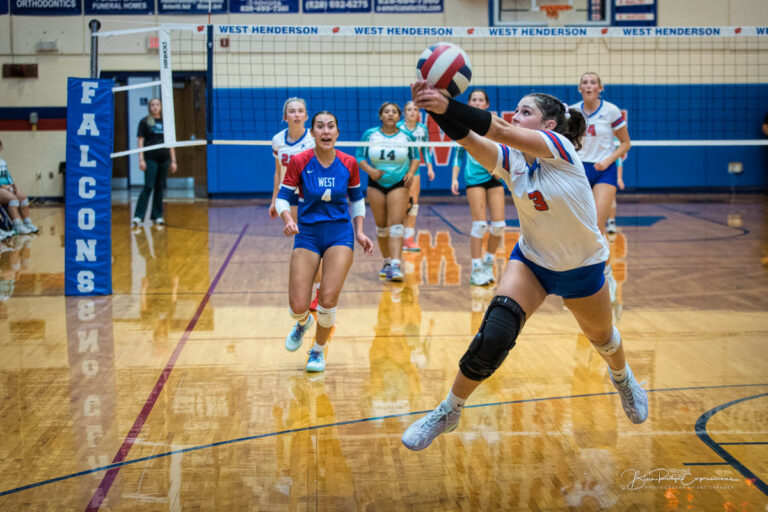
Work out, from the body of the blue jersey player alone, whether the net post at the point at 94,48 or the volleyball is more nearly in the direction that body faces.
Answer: the volleyball

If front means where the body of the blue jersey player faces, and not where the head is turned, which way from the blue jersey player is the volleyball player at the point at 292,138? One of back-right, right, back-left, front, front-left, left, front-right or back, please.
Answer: back

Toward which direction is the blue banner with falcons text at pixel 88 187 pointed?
toward the camera

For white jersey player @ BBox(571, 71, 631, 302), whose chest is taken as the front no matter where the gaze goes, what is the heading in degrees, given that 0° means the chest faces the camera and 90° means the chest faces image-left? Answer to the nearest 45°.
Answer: approximately 45°

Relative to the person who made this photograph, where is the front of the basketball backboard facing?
facing the viewer

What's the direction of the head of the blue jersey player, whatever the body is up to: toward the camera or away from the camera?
toward the camera

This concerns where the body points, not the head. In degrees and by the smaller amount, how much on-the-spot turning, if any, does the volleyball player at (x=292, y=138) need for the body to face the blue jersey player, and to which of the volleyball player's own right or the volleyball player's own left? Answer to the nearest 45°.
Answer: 0° — they already face them

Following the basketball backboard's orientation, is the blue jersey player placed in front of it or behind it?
in front

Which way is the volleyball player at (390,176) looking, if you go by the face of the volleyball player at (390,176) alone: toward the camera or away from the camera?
toward the camera

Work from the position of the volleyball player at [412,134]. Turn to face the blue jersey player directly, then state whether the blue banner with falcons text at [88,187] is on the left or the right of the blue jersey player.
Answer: right

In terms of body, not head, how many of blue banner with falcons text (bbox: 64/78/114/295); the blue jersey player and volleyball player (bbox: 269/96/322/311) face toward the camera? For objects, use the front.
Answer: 3

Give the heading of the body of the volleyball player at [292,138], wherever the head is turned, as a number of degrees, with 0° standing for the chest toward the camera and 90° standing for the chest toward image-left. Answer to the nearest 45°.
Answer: approximately 0°
